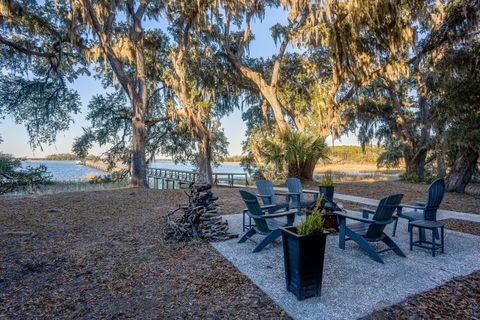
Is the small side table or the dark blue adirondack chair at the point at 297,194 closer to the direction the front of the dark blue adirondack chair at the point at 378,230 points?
the dark blue adirondack chair

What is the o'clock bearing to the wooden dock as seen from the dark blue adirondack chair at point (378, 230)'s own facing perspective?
The wooden dock is roughly at 12 o'clock from the dark blue adirondack chair.

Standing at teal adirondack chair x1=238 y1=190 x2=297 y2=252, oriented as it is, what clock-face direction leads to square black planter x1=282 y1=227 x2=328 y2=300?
The square black planter is roughly at 4 o'clock from the teal adirondack chair.

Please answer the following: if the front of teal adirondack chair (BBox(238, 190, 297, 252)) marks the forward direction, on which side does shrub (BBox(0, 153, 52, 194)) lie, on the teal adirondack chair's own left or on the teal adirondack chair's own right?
on the teal adirondack chair's own left

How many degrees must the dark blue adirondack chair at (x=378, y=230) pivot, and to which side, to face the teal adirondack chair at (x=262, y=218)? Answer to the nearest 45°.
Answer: approximately 45° to its left

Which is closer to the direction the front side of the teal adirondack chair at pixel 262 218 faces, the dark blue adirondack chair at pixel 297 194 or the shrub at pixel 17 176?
the dark blue adirondack chair

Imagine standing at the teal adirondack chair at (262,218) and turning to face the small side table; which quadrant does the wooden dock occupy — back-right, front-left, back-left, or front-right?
back-left
